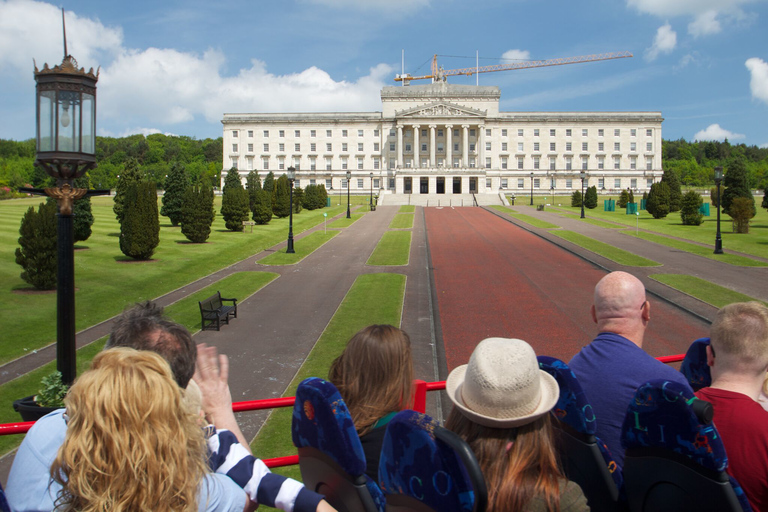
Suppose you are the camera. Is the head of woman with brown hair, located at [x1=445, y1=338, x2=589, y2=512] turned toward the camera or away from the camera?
away from the camera

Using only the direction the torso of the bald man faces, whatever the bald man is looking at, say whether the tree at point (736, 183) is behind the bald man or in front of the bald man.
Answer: in front

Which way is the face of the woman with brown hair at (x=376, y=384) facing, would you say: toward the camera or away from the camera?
away from the camera

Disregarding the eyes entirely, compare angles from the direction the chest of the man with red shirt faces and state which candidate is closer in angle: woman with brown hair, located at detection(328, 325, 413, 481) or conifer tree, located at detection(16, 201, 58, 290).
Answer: the conifer tree

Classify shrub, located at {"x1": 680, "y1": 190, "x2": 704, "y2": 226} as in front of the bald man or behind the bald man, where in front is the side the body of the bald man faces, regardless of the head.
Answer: in front

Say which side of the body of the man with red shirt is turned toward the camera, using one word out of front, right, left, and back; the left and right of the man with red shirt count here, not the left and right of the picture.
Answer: back

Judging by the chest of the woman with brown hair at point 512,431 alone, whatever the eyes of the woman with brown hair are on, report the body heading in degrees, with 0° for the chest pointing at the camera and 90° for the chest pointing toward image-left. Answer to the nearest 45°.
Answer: approximately 180°

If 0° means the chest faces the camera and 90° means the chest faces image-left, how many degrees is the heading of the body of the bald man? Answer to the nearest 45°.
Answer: approximately 180°

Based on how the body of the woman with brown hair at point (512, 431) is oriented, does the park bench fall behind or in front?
in front
